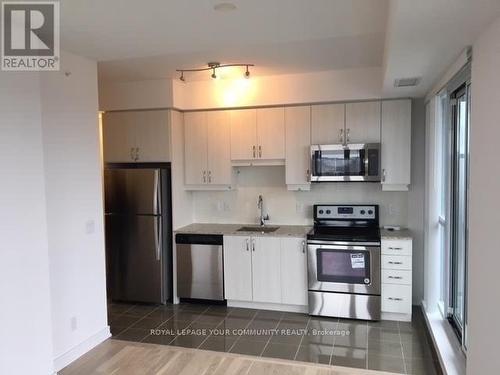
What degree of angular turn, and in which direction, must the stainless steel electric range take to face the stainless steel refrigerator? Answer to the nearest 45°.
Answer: approximately 90° to its right

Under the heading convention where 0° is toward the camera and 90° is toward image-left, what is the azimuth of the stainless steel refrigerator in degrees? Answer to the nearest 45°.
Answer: approximately 0°

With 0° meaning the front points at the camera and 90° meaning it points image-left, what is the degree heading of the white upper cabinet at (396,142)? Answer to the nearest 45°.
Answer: approximately 0°

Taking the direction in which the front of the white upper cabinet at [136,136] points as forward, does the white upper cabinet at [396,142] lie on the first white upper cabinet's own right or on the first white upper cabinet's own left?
on the first white upper cabinet's own left

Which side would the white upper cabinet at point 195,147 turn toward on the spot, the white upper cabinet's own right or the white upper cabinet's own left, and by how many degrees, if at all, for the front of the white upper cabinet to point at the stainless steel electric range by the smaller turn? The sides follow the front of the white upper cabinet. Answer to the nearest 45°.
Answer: approximately 45° to the white upper cabinet's own left

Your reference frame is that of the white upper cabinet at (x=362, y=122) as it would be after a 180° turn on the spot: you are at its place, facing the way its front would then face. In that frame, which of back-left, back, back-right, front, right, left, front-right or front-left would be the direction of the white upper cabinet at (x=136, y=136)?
left
